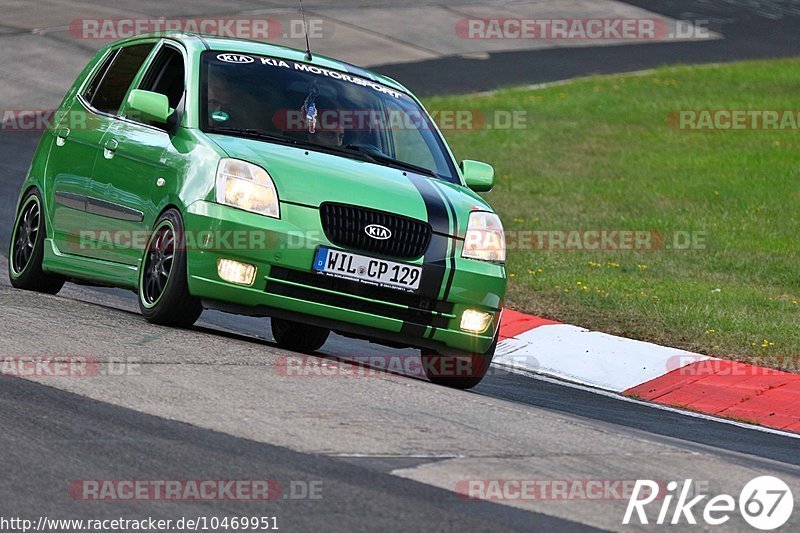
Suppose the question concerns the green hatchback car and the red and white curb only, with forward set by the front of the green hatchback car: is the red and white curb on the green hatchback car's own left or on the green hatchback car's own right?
on the green hatchback car's own left

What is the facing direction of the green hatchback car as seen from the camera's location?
facing the viewer and to the right of the viewer
